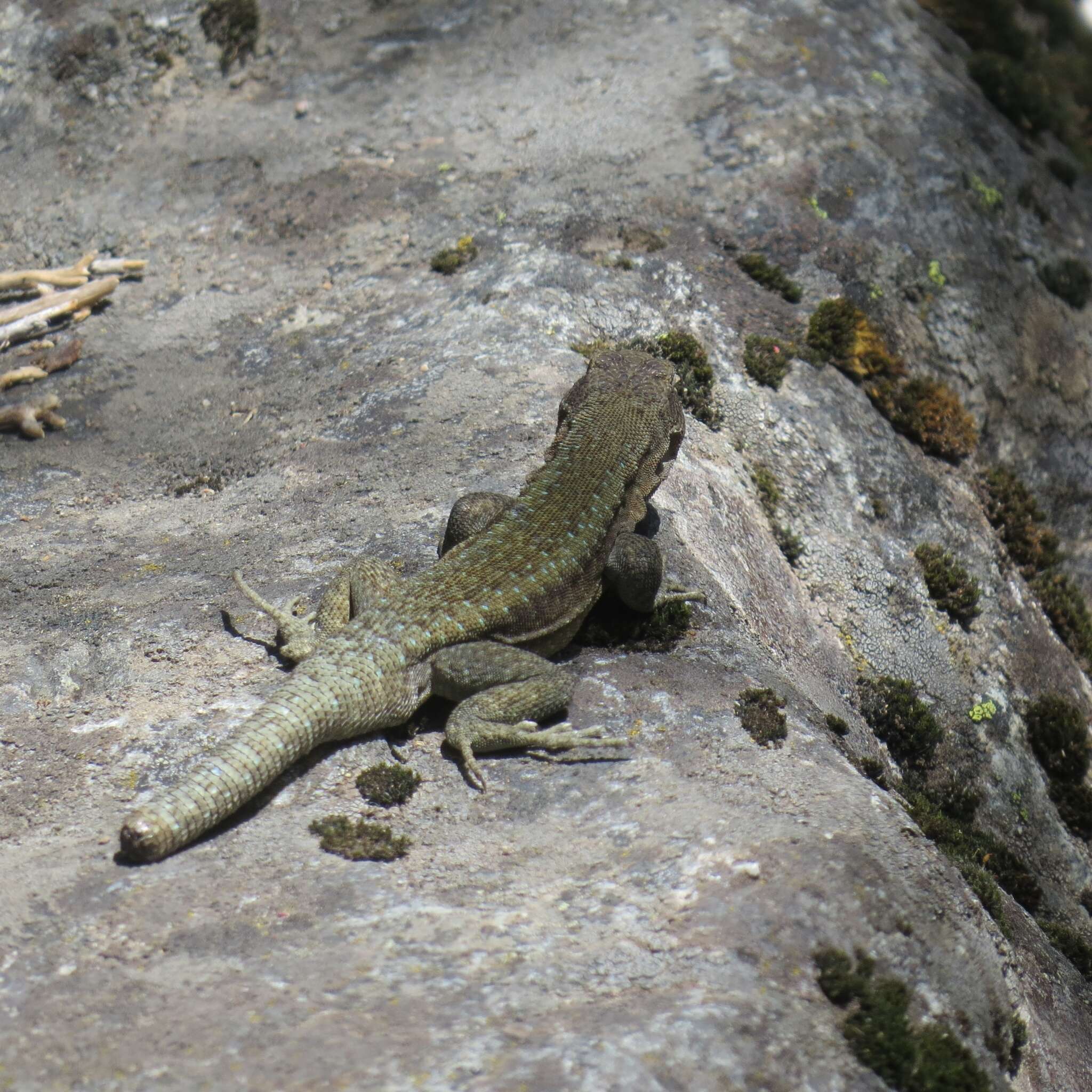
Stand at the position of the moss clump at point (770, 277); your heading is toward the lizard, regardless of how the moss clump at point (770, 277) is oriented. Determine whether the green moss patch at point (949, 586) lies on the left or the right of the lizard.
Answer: left

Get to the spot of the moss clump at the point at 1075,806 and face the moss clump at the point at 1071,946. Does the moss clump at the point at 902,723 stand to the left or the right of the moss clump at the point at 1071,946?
right

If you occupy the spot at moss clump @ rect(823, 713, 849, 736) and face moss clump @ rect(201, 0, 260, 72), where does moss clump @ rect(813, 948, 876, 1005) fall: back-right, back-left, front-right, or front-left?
back-left

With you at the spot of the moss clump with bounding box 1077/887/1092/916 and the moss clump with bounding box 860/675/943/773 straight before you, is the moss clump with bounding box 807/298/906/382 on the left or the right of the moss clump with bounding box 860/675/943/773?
right

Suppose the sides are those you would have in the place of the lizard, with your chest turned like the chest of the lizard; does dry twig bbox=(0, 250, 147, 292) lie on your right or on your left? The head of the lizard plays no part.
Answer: on your left

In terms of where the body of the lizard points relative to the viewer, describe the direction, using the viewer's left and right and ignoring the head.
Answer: facing away from the viewer and to the right of the viewer
